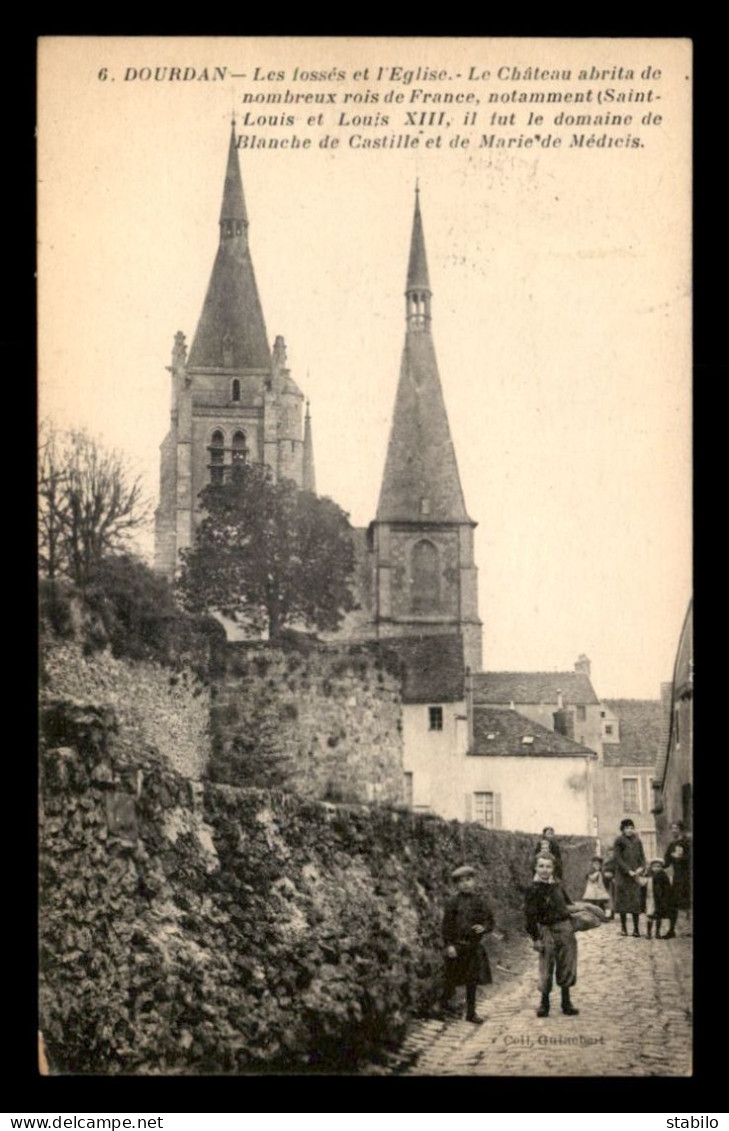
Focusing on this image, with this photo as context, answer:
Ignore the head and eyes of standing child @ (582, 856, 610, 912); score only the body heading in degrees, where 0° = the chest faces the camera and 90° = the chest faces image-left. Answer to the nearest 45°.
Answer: approximately 0°
